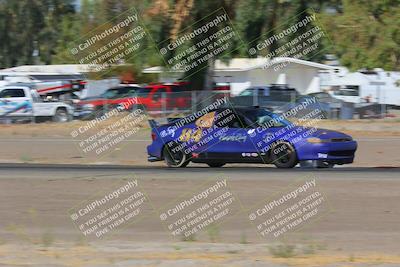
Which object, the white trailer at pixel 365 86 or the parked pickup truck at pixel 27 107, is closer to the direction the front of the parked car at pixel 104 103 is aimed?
the parked pickup truck

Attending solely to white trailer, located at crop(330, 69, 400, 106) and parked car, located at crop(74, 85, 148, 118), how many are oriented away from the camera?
0

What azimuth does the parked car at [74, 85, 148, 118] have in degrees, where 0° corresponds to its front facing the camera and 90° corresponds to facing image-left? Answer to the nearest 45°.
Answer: approximately 45°

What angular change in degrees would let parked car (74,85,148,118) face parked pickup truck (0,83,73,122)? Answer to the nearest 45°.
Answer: approximately 45° to its right

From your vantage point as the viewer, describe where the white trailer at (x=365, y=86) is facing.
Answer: facing to the left of the viewer

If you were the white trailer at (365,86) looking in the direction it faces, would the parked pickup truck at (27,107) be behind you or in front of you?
in front
